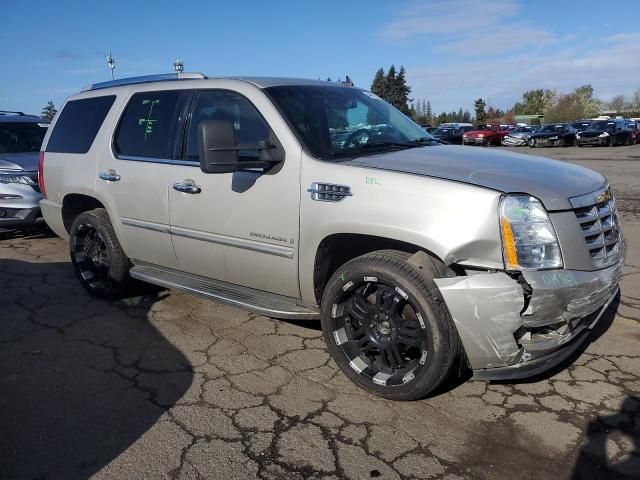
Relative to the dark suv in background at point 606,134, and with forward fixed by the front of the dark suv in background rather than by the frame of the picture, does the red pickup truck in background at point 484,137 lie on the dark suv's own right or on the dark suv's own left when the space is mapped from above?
on the dark suv's own right

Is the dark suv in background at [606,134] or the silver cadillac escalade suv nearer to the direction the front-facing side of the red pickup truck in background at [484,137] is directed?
the silver cadillac escalade suv

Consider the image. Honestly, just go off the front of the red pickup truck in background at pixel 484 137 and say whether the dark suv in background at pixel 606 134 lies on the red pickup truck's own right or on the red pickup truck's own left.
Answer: on the red pickup truck's own left

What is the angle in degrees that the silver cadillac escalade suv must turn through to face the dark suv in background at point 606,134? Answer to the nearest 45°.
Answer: approximately 90° to its left

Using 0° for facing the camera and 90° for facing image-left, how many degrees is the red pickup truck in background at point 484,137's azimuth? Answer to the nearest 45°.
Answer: approximately 45°

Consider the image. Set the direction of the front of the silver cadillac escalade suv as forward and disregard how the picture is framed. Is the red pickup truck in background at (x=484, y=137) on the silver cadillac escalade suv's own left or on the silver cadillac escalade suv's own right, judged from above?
on the silver cadillac escalade suv's own left

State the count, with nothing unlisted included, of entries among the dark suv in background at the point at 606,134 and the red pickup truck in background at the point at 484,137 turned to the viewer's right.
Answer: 0

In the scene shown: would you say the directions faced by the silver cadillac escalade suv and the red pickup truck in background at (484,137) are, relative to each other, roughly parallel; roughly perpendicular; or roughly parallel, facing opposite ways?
roughly perpendicular
